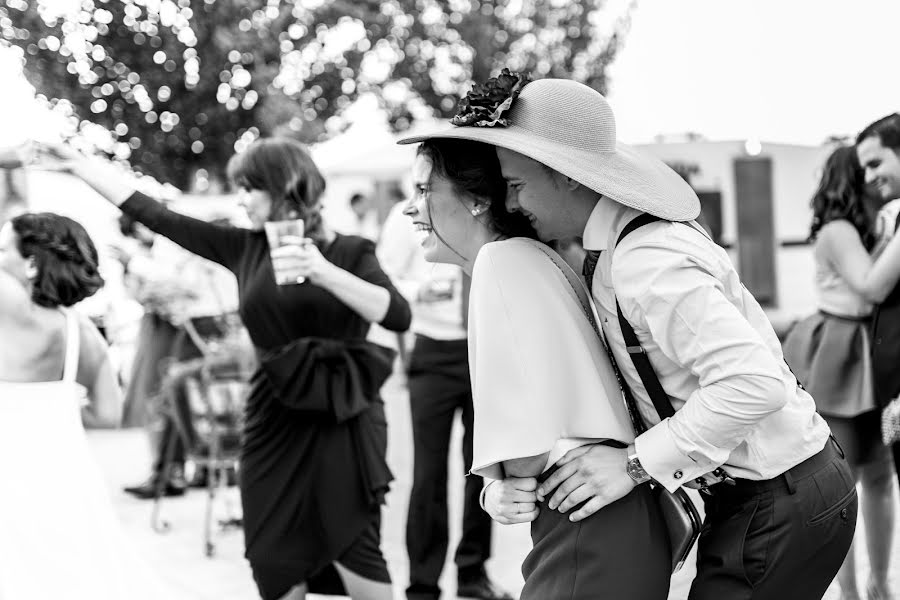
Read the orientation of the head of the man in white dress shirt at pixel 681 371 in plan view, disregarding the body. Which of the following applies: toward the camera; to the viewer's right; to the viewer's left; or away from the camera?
to the viewer's left

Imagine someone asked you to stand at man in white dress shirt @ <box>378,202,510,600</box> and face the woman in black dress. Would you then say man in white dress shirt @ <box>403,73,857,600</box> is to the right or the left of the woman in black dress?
left

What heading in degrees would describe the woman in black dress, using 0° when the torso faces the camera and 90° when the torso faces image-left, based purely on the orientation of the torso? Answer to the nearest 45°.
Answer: approximately 45°

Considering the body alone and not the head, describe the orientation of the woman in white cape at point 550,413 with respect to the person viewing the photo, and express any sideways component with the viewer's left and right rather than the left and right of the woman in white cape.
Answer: facing to the left of the viewer

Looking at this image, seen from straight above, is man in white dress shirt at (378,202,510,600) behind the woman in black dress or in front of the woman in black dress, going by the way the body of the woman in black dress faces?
behind

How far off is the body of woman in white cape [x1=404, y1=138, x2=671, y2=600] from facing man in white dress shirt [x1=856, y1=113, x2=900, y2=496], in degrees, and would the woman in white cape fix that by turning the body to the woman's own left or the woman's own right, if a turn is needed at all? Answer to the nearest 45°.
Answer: approximately 135° to the woman's own right

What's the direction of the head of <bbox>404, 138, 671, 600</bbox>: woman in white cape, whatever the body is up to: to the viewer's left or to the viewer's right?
to the viewer's left

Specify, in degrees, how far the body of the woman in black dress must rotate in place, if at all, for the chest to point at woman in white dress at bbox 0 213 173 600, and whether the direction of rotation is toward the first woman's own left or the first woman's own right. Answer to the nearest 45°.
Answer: approximately 45° to the first woman's own right

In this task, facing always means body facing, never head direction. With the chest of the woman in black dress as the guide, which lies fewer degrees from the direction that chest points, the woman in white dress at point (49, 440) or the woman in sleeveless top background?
the woman in white dress

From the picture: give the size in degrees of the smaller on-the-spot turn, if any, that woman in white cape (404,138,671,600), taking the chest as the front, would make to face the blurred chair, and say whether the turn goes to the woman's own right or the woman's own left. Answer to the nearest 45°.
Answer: approximately 45° to the woman's own right

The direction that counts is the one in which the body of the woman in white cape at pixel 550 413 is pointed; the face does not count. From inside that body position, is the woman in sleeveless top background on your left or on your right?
on your right
